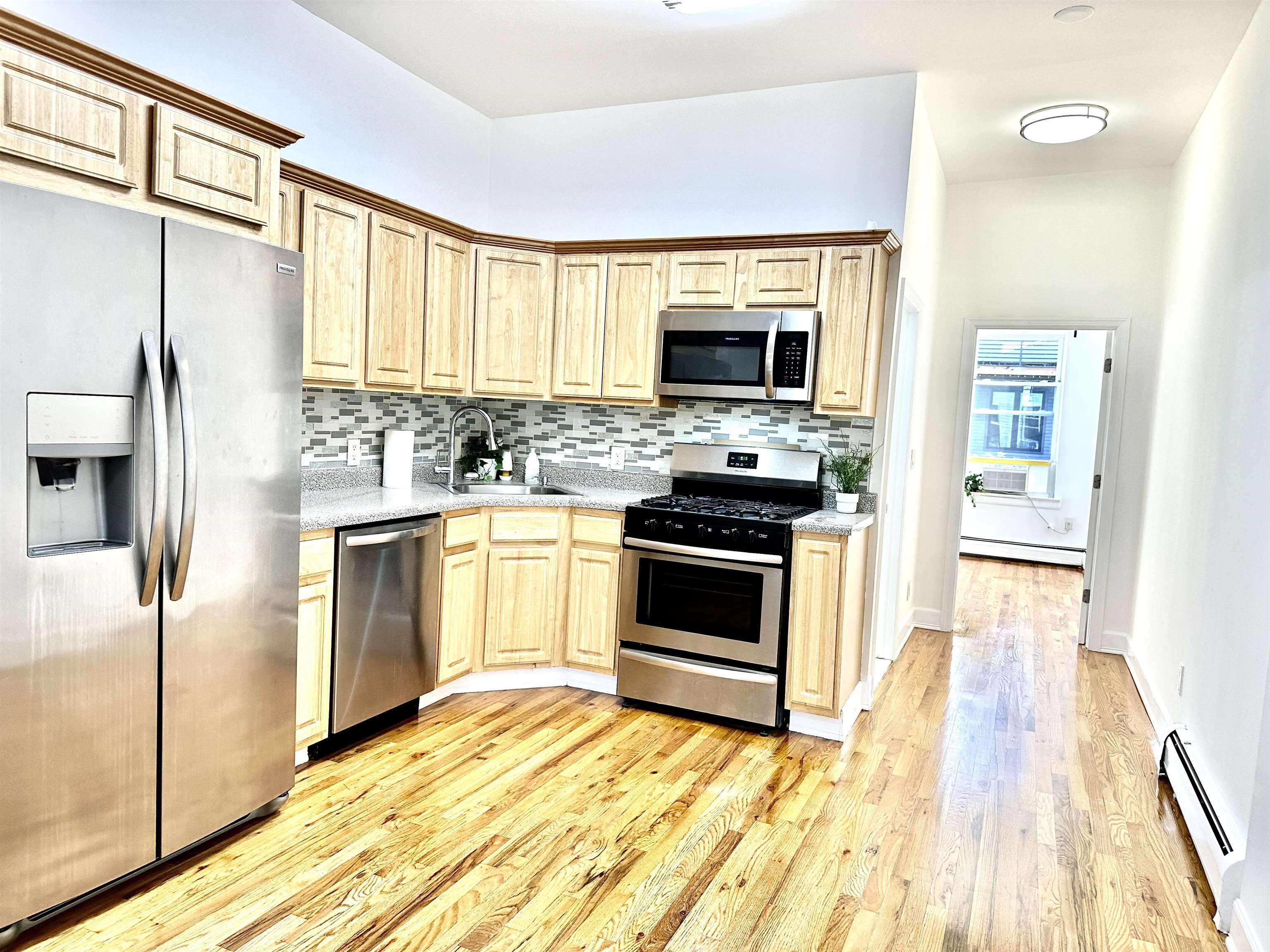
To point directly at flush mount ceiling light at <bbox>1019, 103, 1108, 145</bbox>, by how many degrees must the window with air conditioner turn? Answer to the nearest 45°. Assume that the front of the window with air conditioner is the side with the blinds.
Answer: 0° — it already faces it

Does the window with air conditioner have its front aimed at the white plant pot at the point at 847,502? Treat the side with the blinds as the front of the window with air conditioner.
yes

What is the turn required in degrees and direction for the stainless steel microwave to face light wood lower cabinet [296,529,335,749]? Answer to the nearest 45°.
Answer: approximately 45° to its right

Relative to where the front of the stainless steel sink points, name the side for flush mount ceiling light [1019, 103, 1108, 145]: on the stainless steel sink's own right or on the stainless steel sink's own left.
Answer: on the stainless steel sink's own left

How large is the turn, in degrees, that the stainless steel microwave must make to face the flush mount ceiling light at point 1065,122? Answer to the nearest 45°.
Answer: approximately 90° to its left

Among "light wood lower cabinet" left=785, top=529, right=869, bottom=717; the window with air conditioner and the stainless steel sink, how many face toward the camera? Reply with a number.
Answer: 3

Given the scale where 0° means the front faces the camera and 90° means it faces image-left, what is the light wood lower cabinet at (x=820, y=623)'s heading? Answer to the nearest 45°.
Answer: approximately 0°

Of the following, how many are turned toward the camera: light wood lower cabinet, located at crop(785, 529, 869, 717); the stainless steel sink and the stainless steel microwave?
3

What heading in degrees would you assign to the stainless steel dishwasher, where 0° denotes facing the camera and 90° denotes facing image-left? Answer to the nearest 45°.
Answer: approximately 315°
